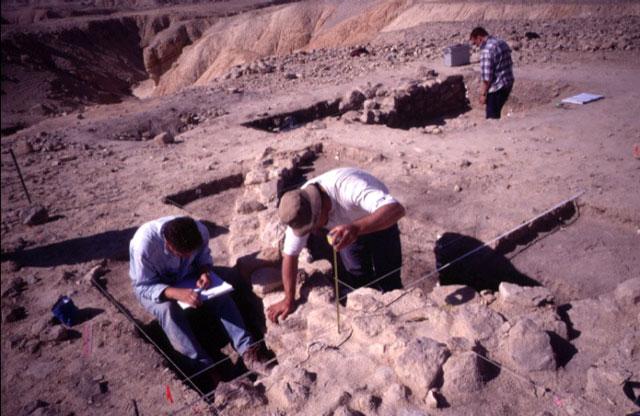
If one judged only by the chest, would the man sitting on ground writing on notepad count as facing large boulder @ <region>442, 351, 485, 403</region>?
yes

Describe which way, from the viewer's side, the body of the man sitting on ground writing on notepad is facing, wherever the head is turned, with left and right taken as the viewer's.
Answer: facing the viewer and to the right of the viewer

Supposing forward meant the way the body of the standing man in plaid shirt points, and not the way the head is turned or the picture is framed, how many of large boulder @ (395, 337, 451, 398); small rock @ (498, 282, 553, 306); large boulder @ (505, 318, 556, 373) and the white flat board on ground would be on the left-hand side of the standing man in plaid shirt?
3

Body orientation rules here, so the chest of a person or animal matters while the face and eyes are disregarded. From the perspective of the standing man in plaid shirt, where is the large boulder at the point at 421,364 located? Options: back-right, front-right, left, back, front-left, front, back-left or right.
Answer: left

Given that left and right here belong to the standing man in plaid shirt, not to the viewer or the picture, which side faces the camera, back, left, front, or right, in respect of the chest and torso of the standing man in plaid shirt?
left

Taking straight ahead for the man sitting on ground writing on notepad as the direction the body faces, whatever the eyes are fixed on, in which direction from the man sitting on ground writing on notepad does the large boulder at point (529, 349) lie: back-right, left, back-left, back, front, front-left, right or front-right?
front

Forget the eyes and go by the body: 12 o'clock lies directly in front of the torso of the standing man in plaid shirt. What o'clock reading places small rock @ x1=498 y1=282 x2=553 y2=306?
The small rock is roughly at 9 o'clock from the standing man in plaid shirt.

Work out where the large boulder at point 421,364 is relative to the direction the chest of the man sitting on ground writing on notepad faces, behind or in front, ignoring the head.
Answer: in front

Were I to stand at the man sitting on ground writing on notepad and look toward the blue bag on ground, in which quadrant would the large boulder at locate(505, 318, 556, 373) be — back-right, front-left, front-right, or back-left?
back-left

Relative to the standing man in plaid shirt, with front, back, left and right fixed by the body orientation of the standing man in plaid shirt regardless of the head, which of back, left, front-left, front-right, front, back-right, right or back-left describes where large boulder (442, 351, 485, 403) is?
left

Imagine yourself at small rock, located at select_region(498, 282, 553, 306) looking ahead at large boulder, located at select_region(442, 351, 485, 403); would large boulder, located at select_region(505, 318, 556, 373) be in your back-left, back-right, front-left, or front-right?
front-left

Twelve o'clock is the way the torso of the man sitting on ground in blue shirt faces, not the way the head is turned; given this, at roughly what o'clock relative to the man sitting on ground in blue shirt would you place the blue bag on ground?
The blue bag on ground is roughly at 5 o'clock from the man sitting on ground in blue shirt.
